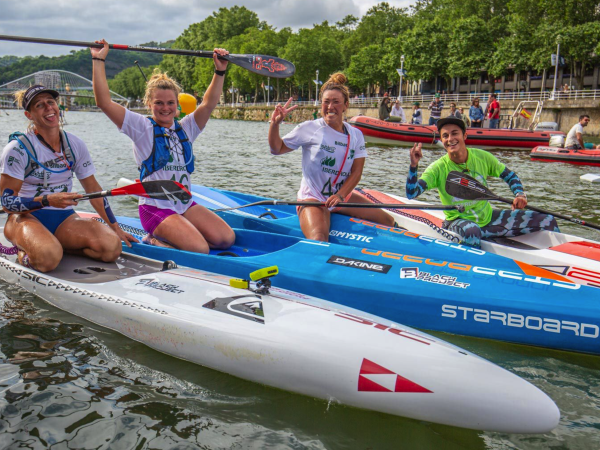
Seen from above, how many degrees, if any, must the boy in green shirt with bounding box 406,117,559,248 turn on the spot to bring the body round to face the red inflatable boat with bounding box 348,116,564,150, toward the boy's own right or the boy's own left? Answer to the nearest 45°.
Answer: approximately 180°

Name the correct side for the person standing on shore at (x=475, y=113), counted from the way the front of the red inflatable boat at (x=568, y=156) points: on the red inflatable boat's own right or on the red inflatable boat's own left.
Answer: on the red inflatable boat's own right

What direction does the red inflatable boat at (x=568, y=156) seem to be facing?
to the viewer's left

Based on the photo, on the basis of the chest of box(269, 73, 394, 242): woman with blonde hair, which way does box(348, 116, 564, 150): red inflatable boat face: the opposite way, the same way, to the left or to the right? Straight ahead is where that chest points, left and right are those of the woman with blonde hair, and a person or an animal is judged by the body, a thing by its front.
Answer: to the right

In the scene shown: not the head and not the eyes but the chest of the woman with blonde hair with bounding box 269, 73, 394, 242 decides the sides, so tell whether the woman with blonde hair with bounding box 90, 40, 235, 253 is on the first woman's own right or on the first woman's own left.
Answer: on the first woman's own right

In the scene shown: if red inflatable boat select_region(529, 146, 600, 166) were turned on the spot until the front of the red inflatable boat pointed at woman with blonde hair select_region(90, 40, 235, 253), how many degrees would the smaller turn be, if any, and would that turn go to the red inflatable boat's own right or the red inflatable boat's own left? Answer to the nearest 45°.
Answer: approximately 90° to the red inflatable boat's own left

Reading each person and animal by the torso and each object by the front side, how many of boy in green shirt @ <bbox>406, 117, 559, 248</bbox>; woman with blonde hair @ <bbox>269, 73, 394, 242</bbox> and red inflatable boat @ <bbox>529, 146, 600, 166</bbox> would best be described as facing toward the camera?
2

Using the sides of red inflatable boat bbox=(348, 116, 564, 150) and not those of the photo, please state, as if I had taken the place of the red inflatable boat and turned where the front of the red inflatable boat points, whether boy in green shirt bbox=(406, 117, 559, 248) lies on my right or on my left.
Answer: on my left

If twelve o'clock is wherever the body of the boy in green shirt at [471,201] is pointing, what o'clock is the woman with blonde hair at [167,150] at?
The woman with blonde hair is roughly at 2 o'clock from the boy in green shirt.

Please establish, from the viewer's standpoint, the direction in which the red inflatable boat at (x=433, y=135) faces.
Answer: facing to the left of the viewer
